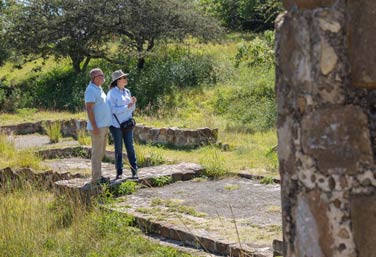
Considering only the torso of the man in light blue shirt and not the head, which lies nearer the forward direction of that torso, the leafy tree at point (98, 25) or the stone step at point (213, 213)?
the stone step

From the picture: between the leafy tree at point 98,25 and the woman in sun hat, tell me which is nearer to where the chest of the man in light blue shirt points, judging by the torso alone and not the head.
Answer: the woman in sun hat

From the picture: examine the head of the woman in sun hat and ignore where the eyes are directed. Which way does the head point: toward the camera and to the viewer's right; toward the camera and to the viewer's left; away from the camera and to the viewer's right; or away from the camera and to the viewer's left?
toward the camera and to the viewer's right

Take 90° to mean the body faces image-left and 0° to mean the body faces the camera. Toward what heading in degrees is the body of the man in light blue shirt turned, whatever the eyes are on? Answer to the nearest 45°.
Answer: approximately 270°

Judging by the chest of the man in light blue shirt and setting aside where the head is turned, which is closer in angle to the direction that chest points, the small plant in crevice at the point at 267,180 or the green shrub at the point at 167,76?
the small plant in crevice

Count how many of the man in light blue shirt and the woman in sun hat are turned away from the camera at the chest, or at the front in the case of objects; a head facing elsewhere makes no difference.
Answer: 0

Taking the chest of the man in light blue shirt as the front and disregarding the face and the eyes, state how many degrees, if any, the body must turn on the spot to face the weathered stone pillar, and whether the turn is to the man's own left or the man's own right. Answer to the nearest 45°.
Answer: approximately 90° to the man's own right

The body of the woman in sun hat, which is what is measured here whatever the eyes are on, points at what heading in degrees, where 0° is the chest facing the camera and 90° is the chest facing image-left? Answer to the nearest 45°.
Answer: approximately 315°

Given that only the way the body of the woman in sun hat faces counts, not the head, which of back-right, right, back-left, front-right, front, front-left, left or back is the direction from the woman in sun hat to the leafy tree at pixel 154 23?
back-left

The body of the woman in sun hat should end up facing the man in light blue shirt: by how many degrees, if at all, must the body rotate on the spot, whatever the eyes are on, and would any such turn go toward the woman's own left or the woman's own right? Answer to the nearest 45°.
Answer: approximately 90° to the woman's own right

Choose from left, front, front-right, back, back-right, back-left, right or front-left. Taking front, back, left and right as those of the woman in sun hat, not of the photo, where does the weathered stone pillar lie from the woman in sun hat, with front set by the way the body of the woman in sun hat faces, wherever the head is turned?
front-right
